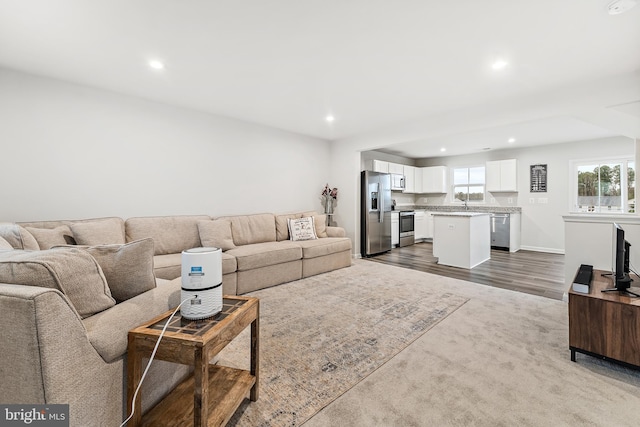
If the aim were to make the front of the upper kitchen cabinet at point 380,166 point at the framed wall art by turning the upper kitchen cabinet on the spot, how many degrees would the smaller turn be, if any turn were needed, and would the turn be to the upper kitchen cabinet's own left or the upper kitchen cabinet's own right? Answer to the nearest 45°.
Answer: approximately 45° to the upper kitchen cabinet's own left

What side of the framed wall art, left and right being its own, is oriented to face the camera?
front

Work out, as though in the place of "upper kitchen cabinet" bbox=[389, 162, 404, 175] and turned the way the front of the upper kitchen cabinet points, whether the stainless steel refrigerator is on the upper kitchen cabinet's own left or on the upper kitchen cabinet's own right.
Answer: on the upper kitchen cabinet's own right

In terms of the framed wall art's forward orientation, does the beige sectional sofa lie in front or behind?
in front

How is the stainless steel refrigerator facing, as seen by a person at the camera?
facing the viewer and to the right of the viewer

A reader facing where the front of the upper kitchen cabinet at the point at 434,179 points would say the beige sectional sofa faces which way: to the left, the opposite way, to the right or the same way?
to the left

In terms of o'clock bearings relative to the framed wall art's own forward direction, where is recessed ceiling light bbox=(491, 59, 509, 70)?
The recessed ceiling light is roughly at 12 o'clock from the framed wall art.

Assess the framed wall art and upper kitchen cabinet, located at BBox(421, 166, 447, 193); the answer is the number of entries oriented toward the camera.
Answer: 2

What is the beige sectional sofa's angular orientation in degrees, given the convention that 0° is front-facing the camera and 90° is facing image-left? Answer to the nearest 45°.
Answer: approximately 315°

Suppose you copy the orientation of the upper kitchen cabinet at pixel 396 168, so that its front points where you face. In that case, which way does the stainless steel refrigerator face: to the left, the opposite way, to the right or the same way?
the same way

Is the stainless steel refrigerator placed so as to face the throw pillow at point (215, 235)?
no

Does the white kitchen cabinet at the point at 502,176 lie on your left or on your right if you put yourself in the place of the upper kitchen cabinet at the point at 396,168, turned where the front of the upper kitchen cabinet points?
on your left

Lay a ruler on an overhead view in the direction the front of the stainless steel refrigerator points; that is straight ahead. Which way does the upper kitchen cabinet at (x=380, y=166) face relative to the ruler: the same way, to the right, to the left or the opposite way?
the same way

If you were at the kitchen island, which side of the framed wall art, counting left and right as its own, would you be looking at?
front

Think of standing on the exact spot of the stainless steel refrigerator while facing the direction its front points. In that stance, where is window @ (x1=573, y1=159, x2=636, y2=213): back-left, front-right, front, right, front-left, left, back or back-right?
front-left

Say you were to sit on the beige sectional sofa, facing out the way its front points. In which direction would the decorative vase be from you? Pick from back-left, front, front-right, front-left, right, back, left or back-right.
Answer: left

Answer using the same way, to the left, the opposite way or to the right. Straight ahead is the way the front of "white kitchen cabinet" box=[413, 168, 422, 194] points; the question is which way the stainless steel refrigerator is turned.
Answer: the same way

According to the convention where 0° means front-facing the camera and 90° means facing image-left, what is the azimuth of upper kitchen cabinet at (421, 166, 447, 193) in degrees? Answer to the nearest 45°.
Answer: approximately 0°

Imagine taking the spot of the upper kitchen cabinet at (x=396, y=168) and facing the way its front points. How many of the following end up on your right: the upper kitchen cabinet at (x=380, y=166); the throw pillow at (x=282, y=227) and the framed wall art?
2
